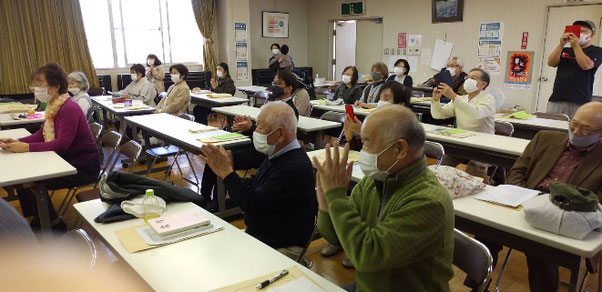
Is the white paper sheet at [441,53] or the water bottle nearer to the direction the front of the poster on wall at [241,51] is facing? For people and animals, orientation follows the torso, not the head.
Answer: the water bottle

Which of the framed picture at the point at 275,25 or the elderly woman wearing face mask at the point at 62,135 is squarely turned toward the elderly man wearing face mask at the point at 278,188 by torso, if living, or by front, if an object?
the framed picture

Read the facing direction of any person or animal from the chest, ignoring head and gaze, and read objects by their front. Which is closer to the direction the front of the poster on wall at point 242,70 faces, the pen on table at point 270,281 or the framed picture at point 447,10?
the pen on table

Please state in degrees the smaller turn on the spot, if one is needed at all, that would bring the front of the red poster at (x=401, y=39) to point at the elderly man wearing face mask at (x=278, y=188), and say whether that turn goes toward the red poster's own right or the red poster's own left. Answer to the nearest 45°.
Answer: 0° — it already faces them

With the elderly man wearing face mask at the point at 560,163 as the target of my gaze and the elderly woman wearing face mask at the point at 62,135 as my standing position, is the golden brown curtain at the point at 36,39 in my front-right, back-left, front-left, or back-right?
back-left

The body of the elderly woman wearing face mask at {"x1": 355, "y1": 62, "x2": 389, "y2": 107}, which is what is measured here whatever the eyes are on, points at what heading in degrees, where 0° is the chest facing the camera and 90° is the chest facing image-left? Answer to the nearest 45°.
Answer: approximately 45°
